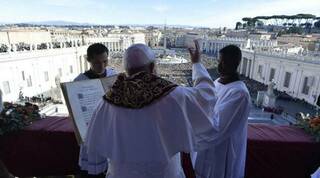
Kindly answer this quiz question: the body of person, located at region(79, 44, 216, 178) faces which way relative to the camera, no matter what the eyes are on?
away from the camera
